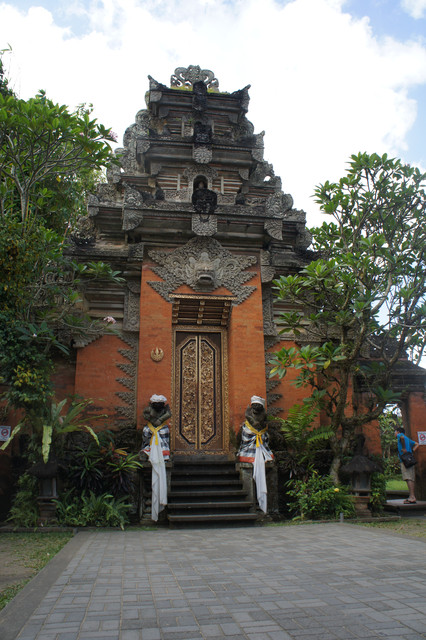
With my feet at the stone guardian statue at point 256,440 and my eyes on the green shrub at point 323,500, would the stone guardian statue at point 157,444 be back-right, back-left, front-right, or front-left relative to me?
back-right

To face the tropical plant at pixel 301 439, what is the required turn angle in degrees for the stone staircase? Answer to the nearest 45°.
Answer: approximately 90° to its left

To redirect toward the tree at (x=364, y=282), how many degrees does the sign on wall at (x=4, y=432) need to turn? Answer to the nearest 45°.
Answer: approximately 45° to its left

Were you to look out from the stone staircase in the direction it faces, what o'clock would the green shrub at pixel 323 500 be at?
The green shrub is roughly at 9 o'clock from the stone staircase.

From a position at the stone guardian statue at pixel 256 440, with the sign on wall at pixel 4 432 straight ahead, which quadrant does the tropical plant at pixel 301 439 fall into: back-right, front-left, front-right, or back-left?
back-right

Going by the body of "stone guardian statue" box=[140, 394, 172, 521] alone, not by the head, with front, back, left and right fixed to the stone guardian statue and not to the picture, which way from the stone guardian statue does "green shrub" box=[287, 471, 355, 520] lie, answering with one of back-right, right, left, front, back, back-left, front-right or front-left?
left

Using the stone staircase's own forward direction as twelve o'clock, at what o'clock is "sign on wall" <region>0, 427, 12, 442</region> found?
The sign on wall is roughly at 3 o'clock from the stone staircase.

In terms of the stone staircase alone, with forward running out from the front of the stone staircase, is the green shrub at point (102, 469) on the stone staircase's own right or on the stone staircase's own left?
on the stone staircase's own right

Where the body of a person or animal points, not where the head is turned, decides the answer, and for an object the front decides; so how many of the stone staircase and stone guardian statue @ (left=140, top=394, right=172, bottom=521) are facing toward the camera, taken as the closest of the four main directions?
2

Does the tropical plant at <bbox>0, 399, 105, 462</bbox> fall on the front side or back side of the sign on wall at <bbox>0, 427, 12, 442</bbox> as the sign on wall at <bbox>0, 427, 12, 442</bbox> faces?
on the front side
